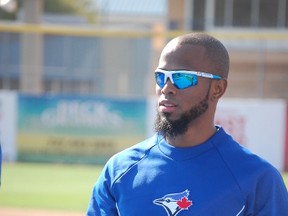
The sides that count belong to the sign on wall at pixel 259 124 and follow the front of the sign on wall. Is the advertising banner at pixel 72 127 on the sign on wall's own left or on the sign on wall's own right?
on the sign on wall's own right

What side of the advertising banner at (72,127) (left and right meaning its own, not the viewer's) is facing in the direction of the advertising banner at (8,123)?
right

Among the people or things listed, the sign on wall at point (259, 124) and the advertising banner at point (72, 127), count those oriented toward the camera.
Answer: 2

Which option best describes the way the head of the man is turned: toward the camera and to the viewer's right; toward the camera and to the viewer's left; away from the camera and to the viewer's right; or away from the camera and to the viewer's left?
toward the camera and to the viewer's left

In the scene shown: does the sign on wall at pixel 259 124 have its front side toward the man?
yes

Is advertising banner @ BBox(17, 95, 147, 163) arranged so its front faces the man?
yes

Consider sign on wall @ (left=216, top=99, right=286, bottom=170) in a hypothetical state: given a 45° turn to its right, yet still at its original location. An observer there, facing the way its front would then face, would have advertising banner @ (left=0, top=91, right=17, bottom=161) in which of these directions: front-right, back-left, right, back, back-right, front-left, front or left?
front-right

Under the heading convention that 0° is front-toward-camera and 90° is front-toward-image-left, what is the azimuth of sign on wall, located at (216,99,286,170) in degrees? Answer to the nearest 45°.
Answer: approximately 0°

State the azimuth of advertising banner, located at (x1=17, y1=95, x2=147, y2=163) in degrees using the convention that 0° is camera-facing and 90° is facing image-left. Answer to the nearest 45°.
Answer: approximately 0°
